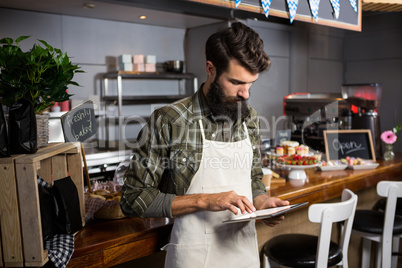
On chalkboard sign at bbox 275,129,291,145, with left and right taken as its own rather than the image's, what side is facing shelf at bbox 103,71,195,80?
right

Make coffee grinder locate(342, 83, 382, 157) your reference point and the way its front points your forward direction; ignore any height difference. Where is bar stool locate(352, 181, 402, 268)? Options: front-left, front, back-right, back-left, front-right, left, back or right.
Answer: front

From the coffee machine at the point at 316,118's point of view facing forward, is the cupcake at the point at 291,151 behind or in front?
in front

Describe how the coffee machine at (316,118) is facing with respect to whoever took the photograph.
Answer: facing the viewer

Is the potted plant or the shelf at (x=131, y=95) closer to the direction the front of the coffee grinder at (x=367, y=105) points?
the potted plant

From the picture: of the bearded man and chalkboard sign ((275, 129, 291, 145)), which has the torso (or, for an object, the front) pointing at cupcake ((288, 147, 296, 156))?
the chalkboard sign

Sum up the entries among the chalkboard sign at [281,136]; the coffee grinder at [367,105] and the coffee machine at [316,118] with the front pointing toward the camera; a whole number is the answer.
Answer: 3

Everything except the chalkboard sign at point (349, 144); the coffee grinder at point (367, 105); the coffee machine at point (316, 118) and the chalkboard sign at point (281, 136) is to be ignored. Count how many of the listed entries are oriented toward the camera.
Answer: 4

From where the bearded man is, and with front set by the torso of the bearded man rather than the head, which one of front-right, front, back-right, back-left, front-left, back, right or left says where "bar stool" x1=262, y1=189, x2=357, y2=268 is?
left

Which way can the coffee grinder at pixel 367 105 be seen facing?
toward the camera

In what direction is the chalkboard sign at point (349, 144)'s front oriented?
toward the camera

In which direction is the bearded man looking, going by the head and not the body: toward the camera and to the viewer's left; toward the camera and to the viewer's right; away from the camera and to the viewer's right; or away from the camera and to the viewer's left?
toward the camera and to the viewer's right
